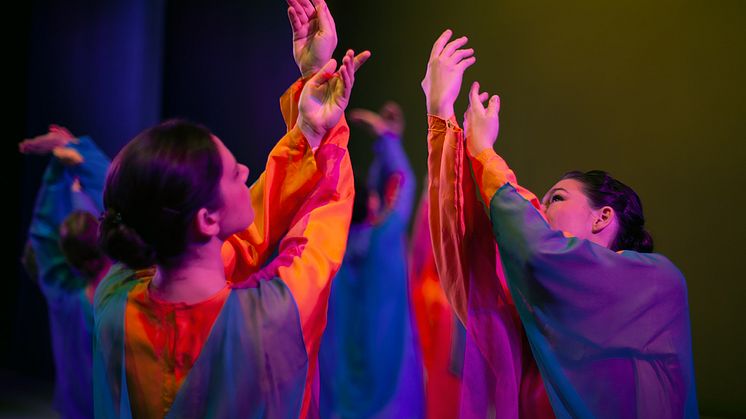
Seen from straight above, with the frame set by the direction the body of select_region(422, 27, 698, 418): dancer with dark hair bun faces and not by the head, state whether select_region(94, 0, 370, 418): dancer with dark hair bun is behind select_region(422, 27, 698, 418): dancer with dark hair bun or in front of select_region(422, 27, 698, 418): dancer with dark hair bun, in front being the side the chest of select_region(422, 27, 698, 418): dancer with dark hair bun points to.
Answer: in front

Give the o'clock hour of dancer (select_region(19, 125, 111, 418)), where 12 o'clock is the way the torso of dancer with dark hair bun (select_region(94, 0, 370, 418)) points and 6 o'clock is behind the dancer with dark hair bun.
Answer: The dancer is roughly at 10 o'clock from the dancer with dark hair bun.

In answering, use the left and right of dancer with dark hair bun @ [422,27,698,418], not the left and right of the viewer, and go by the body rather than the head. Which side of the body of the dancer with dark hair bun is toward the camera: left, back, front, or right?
left

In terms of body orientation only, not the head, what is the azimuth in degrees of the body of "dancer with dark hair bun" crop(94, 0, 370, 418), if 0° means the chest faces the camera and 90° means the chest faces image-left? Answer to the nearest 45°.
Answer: approximately 225°

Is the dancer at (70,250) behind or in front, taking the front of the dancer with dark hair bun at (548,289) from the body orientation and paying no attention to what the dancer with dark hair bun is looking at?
in front

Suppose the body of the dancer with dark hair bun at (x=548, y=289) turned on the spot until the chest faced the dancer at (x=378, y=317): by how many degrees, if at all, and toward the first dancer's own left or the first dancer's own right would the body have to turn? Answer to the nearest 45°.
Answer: approximately 45° to the first dancer's own right

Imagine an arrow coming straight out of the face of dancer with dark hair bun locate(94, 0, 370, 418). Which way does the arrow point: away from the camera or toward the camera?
away from the camera
